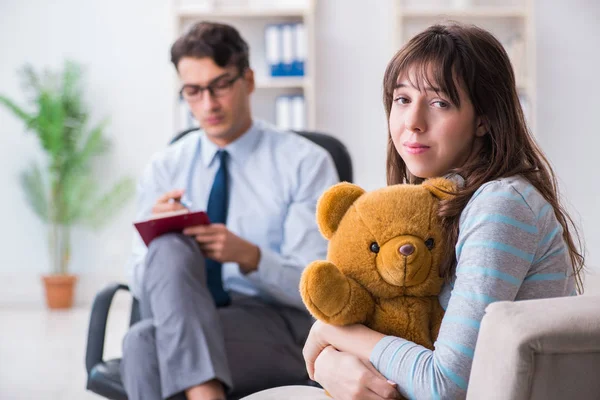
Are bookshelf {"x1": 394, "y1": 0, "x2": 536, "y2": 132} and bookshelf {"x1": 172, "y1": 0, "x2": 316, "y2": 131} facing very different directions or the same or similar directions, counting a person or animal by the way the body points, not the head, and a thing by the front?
same or similar directions

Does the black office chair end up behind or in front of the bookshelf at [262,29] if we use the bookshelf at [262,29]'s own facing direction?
in front

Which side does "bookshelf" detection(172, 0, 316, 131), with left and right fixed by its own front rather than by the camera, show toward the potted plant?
right

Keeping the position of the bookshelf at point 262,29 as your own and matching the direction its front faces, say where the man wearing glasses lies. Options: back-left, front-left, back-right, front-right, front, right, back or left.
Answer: front

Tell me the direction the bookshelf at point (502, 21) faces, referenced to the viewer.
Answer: facing the viewer

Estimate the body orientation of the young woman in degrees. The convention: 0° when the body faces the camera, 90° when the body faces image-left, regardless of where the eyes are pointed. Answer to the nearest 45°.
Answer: approximately 90°

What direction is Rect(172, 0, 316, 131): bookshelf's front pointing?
toward the camera
